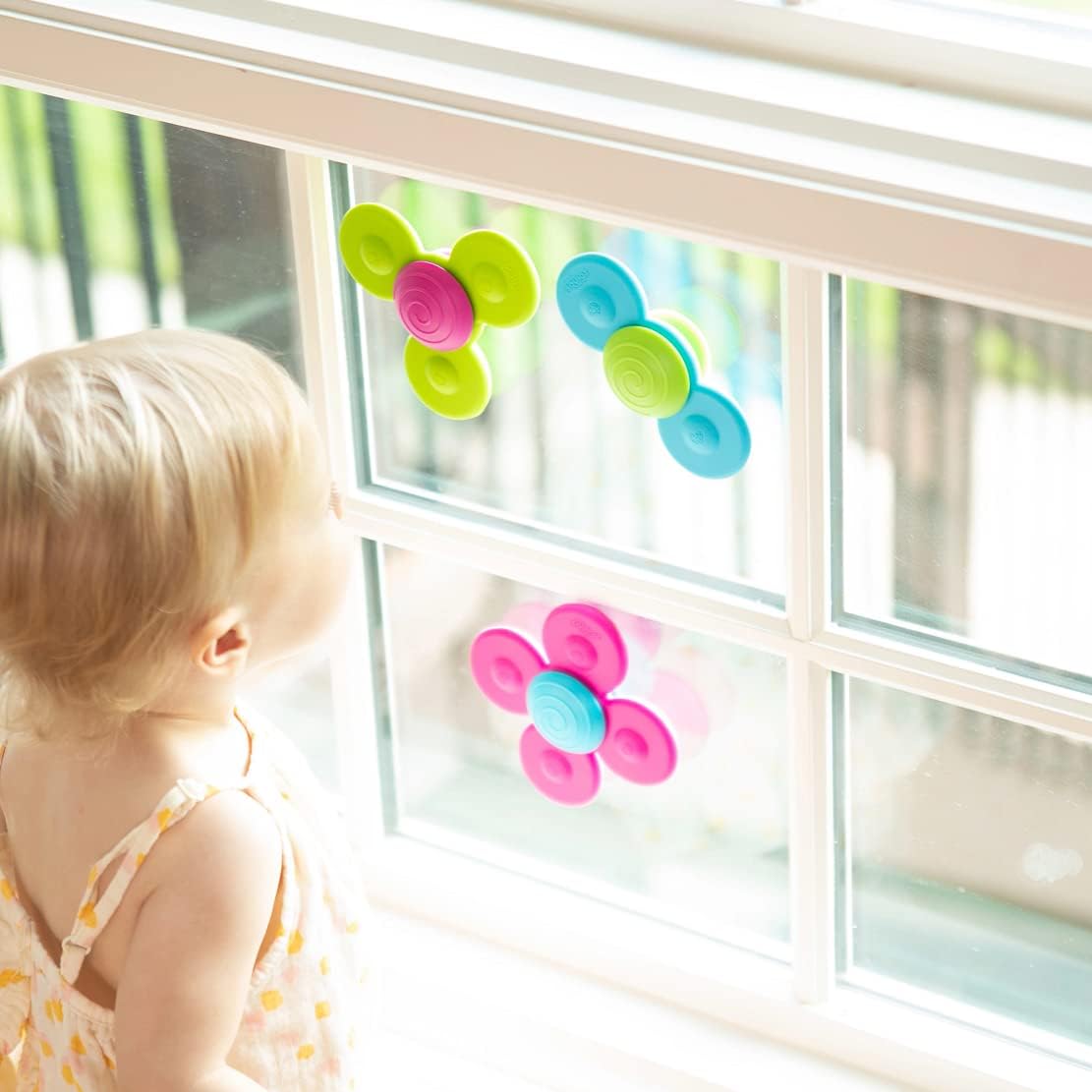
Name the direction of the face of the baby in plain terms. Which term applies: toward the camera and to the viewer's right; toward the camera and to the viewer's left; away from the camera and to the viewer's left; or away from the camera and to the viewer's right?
away from the camera and to the viewer's right

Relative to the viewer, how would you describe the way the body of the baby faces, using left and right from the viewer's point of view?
facing away from the viewer and to the right of the viewer
